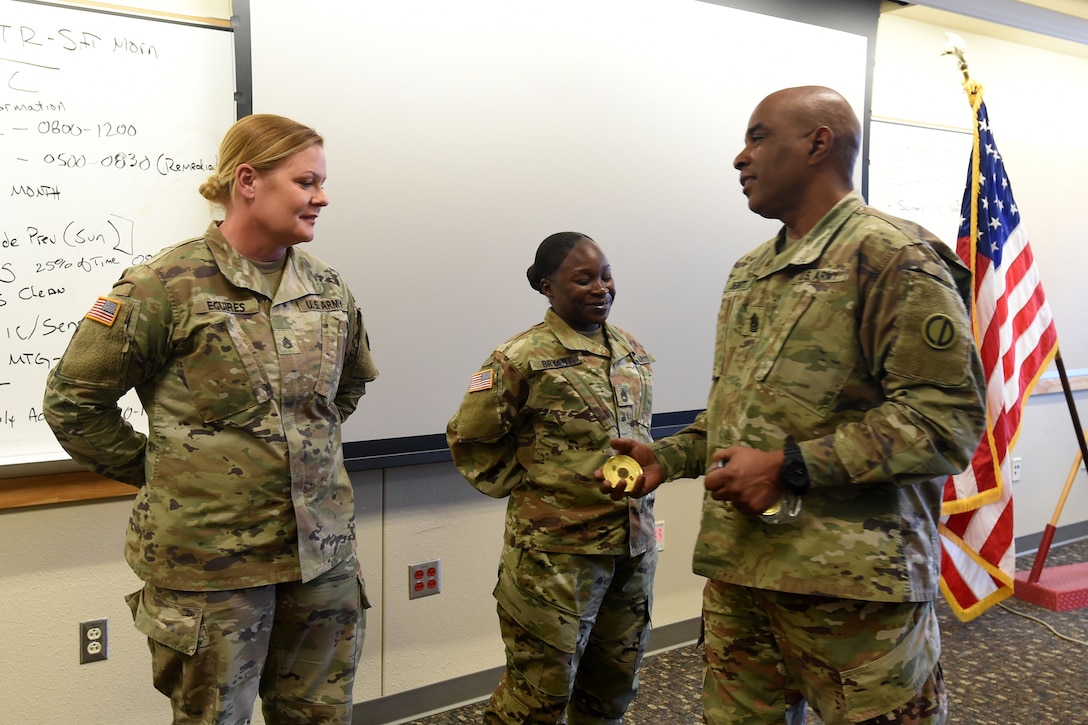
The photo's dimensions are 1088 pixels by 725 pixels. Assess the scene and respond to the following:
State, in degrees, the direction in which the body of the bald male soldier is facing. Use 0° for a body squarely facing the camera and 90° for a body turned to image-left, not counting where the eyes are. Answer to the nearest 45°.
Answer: approximately 45°

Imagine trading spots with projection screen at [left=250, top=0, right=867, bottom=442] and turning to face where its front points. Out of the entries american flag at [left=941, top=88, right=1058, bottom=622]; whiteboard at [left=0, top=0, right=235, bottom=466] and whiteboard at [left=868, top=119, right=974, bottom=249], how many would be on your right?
1

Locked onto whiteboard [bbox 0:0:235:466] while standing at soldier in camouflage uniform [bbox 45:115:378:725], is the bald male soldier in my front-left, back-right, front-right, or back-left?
back-right

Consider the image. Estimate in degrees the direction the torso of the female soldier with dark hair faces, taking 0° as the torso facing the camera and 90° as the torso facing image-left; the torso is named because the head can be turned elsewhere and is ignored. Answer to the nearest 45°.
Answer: approximately 315°

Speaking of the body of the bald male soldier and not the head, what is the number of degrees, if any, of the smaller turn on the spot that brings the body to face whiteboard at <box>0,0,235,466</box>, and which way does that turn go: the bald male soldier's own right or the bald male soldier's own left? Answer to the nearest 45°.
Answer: approximately 45° to the bald male soldier's own right

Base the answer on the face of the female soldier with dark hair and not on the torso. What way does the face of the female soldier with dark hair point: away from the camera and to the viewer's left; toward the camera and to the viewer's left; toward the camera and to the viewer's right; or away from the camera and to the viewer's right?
toward the camera and to the viewer's right

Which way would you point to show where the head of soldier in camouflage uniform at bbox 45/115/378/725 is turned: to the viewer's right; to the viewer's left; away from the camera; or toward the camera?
to the viewer's right

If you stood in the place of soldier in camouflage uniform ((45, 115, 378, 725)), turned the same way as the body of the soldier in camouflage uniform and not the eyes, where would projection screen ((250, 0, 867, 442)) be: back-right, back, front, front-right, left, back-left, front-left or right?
left

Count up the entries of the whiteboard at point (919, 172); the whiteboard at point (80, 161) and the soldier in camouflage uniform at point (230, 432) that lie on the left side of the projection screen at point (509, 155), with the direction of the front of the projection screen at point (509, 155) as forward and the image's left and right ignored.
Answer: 1

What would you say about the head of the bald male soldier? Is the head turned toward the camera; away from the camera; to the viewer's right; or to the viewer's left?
to the viewer's left

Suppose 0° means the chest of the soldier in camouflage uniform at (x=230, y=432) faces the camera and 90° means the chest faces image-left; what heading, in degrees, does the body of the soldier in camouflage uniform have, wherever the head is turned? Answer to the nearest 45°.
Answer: approximately 315°

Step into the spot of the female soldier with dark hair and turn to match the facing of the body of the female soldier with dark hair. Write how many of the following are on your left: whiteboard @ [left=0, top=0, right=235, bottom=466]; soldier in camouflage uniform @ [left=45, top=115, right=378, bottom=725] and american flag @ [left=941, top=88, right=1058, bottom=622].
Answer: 1

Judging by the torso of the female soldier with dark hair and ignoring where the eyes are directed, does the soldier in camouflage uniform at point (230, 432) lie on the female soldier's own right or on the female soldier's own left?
on the female soldier's own right
